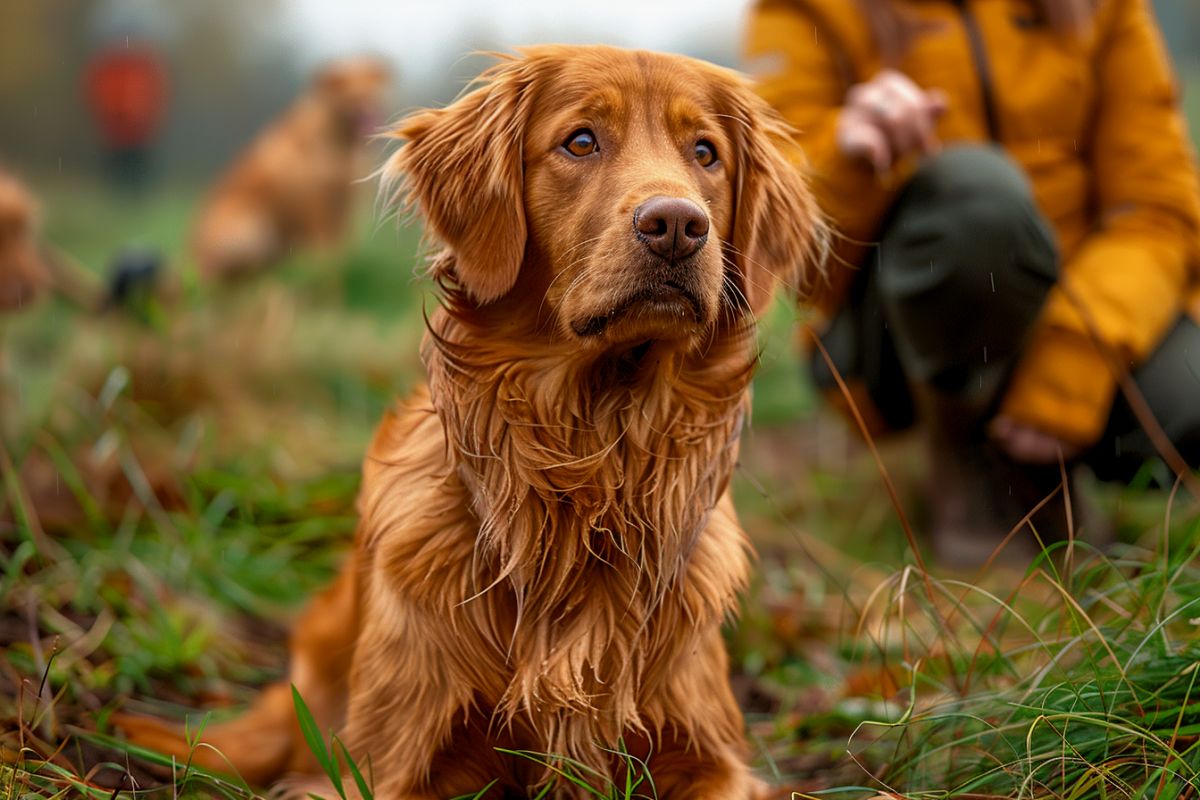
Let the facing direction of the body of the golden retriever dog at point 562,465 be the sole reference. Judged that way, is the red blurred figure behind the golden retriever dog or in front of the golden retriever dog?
behind

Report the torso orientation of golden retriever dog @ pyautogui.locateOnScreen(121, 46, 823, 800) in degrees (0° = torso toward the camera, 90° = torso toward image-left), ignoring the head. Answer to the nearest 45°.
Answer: approximately 315°

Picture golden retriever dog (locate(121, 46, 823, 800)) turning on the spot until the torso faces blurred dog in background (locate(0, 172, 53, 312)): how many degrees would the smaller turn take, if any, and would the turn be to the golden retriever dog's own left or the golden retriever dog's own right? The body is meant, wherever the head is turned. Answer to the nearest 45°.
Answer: approximately 180°

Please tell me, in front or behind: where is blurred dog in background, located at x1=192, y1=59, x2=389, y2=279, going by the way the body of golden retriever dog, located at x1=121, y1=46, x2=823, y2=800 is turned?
behind
